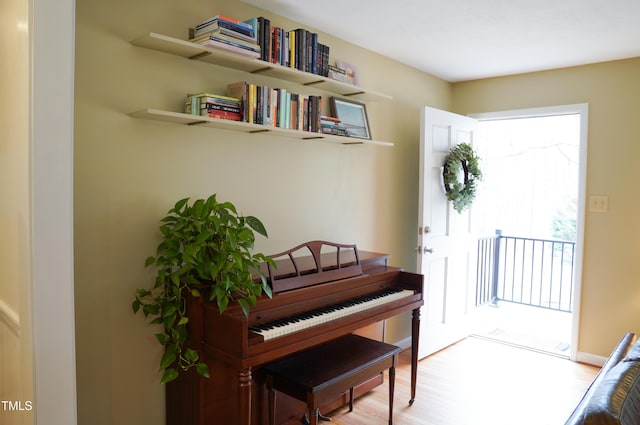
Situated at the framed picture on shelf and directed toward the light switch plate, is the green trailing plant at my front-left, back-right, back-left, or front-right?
back-right

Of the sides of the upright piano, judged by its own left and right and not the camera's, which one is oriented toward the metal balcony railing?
left

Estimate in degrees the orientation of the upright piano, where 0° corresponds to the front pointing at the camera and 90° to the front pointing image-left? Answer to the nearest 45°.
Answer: approximately 315°

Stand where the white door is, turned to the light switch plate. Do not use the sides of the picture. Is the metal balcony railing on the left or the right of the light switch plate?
left

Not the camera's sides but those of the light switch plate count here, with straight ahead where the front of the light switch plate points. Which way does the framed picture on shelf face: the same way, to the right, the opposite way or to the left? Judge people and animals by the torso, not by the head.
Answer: to the left

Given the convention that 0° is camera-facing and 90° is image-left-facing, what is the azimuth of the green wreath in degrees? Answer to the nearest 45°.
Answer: approximately 315°

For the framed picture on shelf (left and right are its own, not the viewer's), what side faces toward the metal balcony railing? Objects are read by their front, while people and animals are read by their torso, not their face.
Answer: left

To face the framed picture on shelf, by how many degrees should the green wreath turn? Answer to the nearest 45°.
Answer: approximately 90° to its right

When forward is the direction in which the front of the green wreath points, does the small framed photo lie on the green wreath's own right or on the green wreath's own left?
on the green wreath's own right

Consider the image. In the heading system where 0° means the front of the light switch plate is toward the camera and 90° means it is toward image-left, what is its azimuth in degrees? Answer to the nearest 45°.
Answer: approximately 0°
